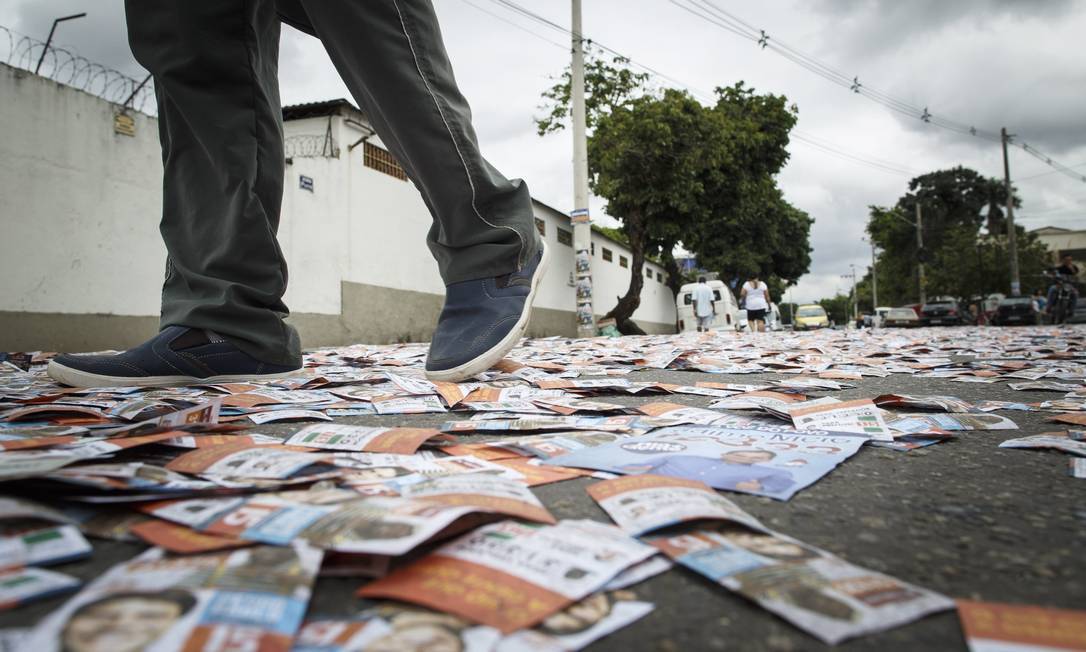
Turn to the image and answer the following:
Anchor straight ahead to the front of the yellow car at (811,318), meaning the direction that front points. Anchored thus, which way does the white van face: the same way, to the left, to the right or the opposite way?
the opposite way

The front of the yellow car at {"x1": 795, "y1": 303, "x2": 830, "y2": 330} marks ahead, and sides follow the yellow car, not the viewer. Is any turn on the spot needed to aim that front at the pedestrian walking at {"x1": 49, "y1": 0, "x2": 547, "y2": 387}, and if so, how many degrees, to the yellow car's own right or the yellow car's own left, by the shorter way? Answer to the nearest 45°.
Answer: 0° — it already faces them

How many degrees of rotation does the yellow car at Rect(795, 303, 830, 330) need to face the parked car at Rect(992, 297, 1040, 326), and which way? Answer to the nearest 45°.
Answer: approximately 45° to its left

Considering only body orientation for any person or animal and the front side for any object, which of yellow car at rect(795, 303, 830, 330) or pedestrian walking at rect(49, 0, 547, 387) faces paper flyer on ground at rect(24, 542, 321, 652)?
the yellow car

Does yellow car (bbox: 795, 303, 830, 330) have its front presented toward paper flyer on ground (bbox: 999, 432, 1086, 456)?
yes

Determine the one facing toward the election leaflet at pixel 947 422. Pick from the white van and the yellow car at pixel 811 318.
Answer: the yellow car

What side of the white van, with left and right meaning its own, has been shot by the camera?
back
